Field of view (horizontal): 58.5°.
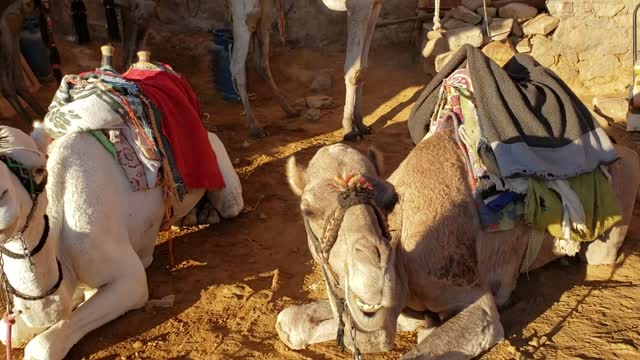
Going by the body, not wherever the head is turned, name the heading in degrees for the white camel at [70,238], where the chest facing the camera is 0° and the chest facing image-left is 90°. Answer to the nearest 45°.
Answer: approximately 45°

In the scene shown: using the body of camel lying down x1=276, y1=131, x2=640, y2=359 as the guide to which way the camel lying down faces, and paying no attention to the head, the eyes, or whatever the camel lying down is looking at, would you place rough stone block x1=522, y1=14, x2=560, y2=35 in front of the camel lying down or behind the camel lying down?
behind

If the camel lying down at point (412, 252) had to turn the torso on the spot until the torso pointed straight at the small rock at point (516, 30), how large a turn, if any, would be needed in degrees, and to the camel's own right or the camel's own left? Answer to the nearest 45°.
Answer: approximately 135° to the camel's own right

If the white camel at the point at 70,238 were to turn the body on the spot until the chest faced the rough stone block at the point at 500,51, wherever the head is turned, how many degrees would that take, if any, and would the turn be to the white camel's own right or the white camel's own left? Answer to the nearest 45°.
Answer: approximately 180°

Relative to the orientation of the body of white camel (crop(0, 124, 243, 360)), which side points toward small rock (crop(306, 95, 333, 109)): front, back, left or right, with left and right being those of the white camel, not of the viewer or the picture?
back

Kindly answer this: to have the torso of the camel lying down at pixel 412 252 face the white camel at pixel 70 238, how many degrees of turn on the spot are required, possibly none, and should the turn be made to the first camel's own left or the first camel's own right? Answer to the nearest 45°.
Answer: approximately 45° to the first camel's own right

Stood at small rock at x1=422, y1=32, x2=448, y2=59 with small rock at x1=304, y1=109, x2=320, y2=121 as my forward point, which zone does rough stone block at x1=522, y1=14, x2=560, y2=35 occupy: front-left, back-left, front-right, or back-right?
back-left

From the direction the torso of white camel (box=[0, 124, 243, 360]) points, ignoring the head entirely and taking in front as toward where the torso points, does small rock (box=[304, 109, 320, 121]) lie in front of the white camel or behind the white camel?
behind

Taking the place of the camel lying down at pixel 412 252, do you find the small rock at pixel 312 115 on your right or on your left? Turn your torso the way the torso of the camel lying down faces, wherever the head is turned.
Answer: on your right

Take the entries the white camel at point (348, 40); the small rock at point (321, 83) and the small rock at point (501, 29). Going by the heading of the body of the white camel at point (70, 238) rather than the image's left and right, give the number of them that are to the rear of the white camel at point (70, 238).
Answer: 3

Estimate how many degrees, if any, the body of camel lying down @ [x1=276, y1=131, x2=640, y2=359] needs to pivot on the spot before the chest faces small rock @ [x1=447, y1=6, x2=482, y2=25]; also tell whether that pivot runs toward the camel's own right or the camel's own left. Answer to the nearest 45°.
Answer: approximately 135° to the camel's own right

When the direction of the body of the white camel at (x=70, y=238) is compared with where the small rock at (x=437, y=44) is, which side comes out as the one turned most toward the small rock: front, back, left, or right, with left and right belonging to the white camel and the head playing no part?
back

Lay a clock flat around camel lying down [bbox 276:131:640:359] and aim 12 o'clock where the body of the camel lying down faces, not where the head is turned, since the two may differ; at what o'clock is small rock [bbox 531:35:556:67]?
The small rock is roughly at 5 o'clock from the camel lying down.

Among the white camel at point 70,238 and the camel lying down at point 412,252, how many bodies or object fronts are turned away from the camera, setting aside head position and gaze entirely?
0

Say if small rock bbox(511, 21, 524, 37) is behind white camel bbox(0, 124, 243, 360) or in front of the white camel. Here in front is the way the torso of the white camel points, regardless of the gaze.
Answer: behind
